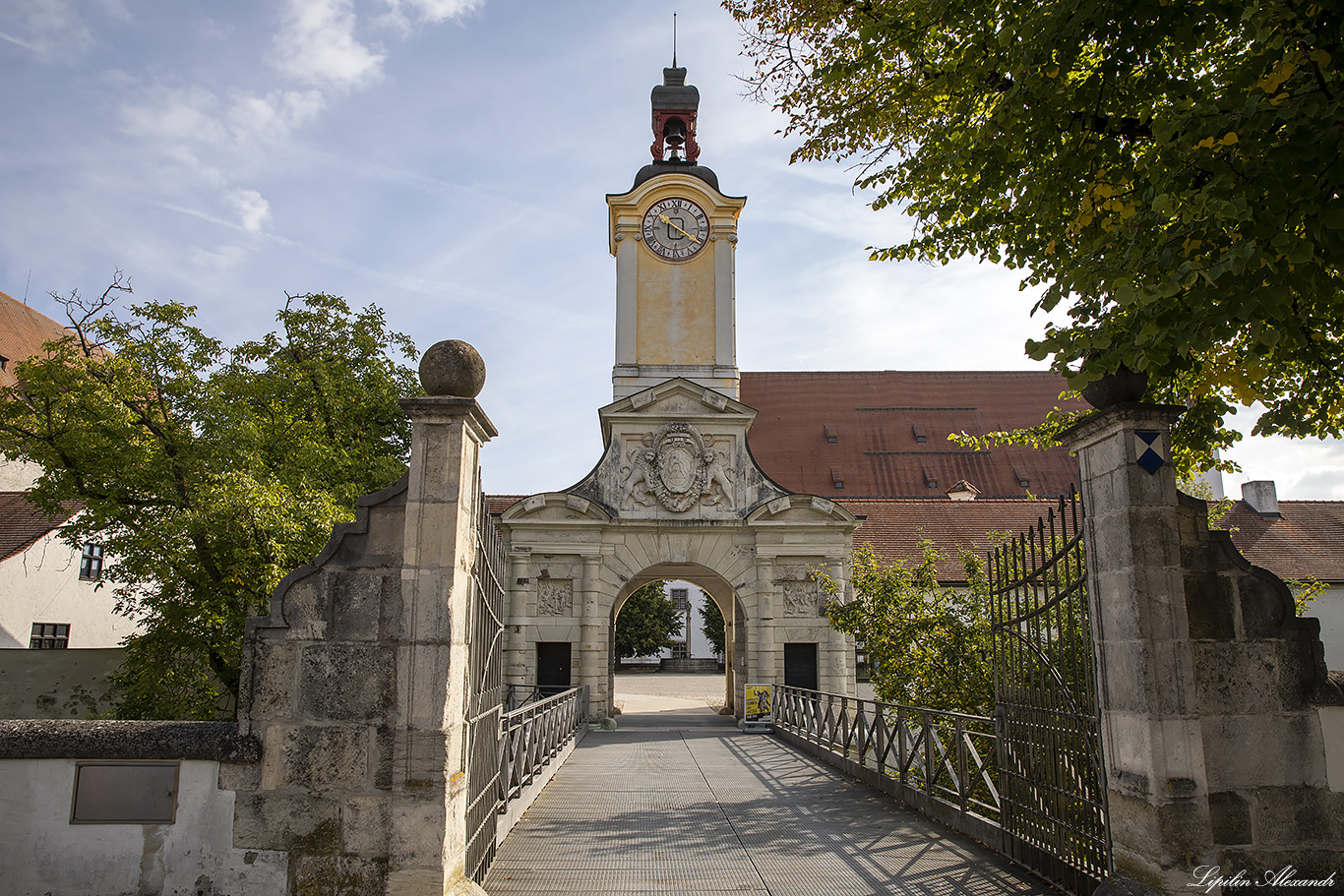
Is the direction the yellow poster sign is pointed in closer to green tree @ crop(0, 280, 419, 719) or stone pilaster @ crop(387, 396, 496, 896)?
the stone pilaster

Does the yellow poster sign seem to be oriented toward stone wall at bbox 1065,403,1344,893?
yes

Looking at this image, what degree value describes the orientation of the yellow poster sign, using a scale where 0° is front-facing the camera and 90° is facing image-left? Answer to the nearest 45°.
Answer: approximately 0°

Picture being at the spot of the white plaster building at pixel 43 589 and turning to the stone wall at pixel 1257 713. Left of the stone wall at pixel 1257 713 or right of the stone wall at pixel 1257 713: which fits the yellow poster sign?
left

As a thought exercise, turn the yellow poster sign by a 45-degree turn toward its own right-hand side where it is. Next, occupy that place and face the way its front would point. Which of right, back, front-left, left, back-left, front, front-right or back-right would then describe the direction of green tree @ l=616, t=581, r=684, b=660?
back-right

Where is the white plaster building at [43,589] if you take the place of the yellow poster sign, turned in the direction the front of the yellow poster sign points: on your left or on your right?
on your right

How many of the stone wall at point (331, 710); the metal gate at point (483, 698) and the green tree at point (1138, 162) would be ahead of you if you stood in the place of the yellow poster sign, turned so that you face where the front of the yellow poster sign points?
3

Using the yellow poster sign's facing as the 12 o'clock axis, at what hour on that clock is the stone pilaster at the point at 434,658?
The stone pilaster is roughly at 12 o'clock from the yellow poster sign.

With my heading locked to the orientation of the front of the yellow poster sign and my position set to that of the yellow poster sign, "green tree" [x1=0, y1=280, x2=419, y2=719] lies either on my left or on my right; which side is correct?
on my right

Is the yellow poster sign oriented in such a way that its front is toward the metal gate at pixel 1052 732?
yes

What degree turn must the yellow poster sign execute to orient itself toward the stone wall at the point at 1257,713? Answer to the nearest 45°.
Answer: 0° — it already faces it
